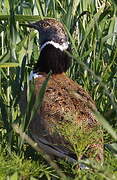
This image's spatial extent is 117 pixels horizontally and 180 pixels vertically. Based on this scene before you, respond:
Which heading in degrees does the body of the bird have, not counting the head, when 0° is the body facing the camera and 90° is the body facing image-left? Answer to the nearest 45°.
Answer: approximately 135°
